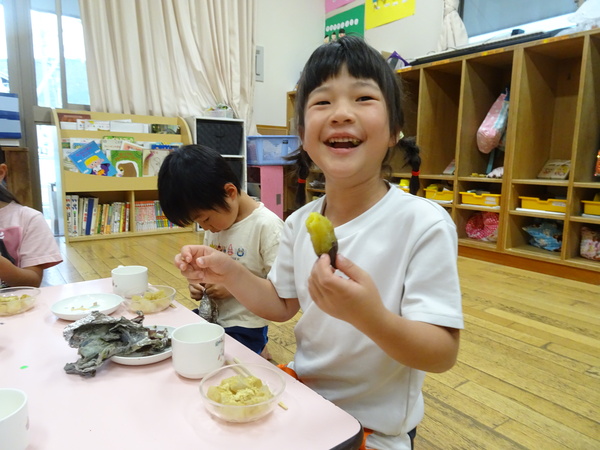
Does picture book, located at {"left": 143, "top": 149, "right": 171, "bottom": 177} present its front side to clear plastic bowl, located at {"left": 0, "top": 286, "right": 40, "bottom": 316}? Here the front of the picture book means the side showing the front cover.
yes

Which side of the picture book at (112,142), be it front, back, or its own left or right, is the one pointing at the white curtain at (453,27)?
left

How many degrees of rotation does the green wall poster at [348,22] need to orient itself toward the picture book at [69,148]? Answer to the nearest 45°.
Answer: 0° — it already faces it

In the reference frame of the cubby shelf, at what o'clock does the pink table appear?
The pink table is roughly at 11 o'clock from the cubby shelf.

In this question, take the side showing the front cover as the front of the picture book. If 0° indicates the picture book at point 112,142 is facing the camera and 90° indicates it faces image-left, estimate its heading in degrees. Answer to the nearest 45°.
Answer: approximately 0°

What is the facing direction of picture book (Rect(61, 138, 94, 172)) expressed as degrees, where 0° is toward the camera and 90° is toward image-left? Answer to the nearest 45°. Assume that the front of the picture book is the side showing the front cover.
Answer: approximately 0°

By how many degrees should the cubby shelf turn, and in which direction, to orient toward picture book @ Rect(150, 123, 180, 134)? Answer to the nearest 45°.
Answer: approximately 45° to its right
